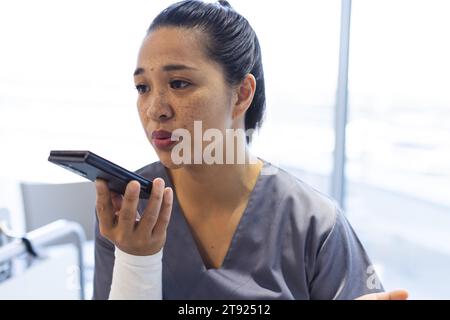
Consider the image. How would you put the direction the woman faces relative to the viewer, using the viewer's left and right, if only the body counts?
facing the viewer and to the left of the viewer

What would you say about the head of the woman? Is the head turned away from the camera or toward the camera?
toward the camera
